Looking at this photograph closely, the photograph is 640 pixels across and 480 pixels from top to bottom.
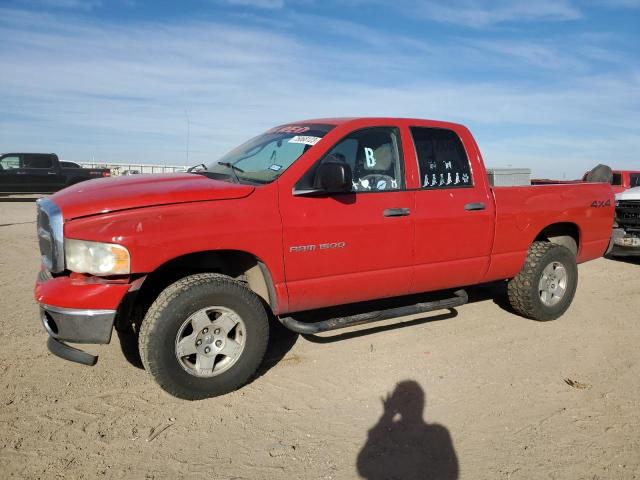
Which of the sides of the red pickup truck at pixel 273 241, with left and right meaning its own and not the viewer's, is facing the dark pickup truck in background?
right

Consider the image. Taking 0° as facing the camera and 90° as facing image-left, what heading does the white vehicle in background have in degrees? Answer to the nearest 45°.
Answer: approximately 0°

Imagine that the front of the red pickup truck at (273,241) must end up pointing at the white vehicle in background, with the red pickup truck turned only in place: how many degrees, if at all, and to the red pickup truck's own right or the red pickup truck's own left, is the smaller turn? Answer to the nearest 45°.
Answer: approximately 180°

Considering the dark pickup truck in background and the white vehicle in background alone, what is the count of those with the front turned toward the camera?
1

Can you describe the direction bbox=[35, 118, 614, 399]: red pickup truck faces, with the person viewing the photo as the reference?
facing the viewer and to the left of the viewer

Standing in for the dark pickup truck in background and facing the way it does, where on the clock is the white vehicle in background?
The white vehicle in background is roughly at 8 o'clock from the dark pickup truck in background.

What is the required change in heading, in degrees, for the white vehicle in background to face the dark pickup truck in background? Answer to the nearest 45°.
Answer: approximately 90° to its right

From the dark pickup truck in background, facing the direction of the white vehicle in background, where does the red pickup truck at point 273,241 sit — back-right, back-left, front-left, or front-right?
front-right

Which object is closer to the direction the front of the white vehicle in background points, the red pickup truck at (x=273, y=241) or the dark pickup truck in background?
the red pickup truck
